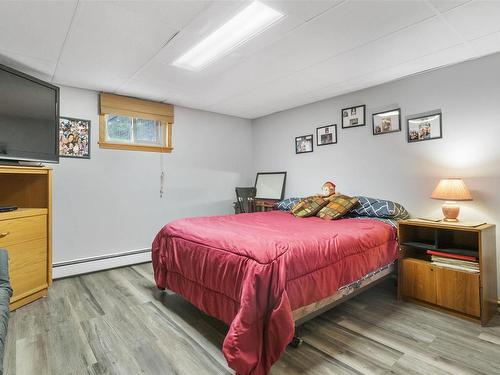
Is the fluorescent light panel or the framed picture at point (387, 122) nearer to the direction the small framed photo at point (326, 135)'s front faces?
the fluorescent light panel

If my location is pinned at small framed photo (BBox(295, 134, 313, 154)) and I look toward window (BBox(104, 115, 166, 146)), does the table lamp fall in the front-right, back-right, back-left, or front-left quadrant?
back-left

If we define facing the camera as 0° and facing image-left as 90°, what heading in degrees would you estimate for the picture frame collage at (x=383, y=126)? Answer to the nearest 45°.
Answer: approximately 45°

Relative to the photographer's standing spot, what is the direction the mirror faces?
facing the viewer and to the left of the viewer

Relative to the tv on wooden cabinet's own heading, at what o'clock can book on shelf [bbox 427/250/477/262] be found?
The book on shelf is roughly at 12 o'clock from the tv on wooden cabinet.

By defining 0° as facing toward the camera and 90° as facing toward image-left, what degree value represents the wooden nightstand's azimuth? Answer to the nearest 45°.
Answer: approximately 45°

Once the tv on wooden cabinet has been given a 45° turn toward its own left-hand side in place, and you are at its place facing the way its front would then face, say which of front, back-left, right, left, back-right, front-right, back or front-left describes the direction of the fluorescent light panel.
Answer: front-right

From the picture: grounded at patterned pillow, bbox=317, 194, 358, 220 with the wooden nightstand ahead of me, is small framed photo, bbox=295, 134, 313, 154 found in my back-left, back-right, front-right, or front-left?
back-left

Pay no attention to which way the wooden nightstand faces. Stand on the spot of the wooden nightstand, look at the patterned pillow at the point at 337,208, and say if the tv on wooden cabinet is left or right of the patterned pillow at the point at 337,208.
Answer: left

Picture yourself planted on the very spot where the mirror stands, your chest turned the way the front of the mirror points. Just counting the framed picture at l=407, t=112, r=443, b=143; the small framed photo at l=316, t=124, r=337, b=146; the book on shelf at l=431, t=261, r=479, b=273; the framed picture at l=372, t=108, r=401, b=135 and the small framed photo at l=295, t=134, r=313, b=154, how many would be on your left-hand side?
5

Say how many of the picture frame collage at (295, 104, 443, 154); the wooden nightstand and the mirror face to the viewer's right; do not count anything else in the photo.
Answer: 0
